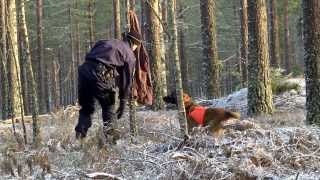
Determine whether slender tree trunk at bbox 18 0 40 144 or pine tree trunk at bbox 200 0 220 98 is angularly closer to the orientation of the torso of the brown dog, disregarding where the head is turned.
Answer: the slender tree trunk

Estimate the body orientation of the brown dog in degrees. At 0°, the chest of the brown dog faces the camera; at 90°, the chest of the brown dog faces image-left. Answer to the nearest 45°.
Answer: approximately 90°

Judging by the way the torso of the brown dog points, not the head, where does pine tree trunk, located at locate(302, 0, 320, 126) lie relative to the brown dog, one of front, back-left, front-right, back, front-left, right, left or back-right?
back-right

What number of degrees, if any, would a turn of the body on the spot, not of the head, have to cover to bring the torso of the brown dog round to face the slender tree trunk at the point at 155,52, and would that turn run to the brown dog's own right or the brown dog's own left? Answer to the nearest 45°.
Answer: approximately 90° to the brown dog's own right

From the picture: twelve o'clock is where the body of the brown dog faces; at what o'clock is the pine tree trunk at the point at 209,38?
The pine tree trunk is roughly at 3 o'clock from the brown dog.

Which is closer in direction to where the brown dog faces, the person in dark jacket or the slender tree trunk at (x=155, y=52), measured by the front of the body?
the person in dark jacket

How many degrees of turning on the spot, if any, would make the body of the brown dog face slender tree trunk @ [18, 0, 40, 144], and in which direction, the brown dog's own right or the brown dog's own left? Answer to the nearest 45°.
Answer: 0° — it already faces it
